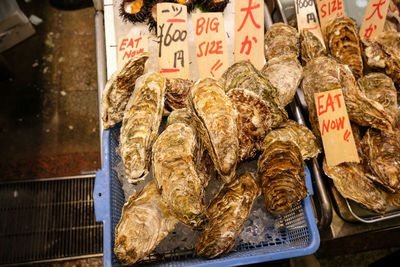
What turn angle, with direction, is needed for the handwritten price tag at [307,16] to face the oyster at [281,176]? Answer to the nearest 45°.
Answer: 0° — it already faces it

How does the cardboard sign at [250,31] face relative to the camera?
toward the camera

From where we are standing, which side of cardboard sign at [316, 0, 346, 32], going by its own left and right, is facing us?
front

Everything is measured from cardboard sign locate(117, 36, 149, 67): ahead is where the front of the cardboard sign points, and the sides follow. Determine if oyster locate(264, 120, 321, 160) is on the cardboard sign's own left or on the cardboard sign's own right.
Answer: on the cardboard sign's own left

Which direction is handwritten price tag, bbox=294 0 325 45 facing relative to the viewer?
toward the camera

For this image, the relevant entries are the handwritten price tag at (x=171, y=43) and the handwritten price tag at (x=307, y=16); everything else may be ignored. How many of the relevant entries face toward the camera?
2

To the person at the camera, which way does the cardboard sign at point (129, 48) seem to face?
facing the viewer
